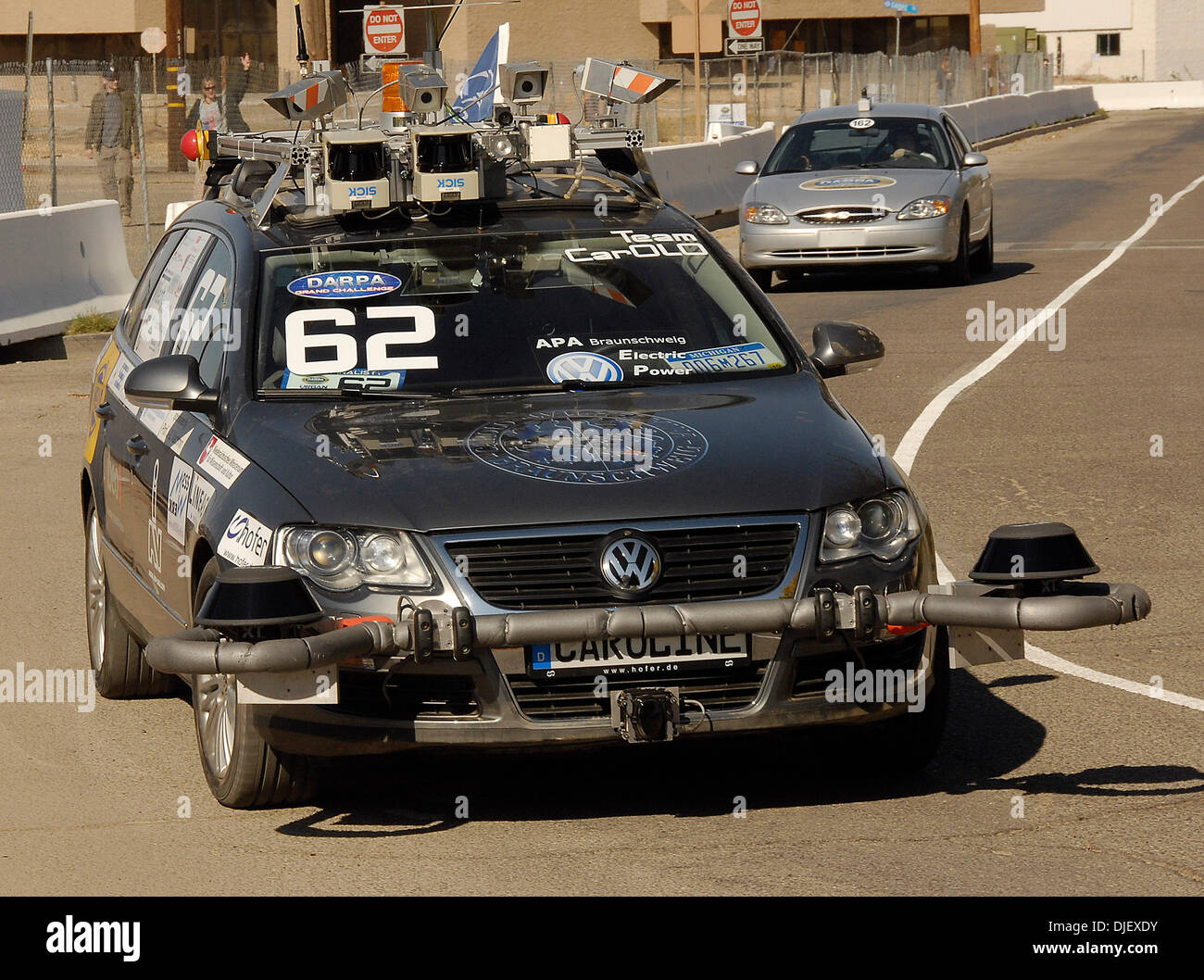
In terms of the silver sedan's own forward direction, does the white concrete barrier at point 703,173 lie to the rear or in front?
to the rear

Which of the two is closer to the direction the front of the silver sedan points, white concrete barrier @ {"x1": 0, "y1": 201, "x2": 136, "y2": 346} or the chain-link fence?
the white concrete barrier

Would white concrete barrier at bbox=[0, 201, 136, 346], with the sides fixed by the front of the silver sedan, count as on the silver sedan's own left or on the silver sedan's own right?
on the silver sedan's own right

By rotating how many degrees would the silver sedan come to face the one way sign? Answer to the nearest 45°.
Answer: approximately 180°

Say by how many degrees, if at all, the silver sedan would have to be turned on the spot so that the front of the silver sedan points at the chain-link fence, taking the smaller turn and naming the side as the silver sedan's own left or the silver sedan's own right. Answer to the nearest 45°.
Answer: approximately 135° to the silver sedan's own right

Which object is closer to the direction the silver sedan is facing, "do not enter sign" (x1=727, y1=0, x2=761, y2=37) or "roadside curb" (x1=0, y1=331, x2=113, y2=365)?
the roadside curb

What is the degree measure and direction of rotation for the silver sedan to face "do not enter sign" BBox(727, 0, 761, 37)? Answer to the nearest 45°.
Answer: approximately 180°

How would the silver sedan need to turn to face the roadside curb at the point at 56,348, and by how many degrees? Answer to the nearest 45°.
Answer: approximately 45° to its right

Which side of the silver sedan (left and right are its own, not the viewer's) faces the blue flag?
front

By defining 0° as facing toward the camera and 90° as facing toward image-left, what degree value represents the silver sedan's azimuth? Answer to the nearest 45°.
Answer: approximately 0°
